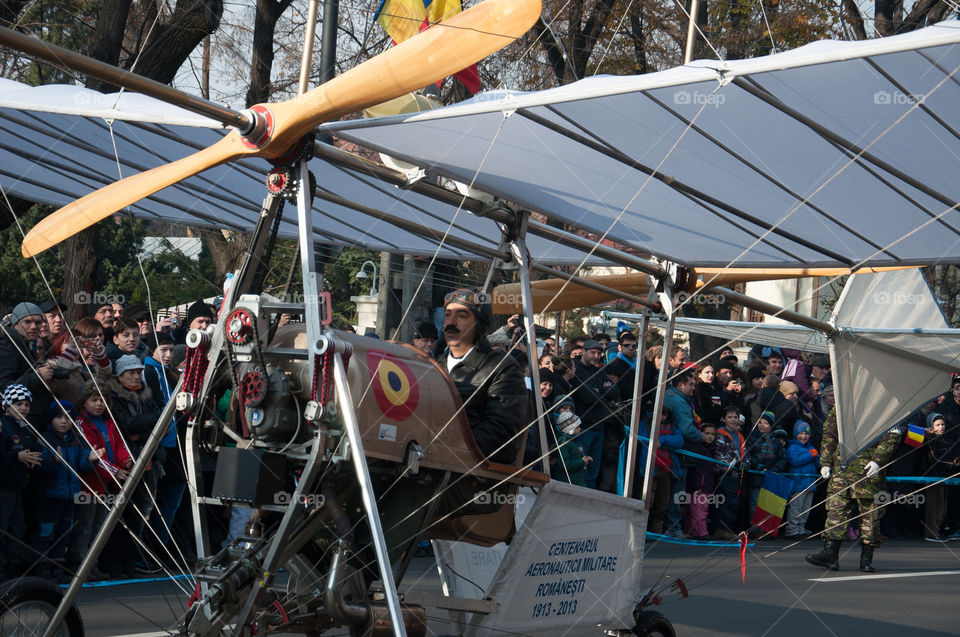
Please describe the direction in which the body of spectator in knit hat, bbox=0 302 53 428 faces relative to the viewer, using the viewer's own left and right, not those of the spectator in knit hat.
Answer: facing the viewer and to the right of the viewer

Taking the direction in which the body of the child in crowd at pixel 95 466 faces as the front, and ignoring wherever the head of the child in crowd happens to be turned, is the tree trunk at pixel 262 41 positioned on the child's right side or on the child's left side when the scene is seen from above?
on the child's left side

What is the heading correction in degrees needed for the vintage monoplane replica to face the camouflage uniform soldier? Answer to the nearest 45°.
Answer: approximately 180°

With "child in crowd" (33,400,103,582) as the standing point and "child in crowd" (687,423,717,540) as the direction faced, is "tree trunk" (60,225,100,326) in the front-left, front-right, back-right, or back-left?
front-left

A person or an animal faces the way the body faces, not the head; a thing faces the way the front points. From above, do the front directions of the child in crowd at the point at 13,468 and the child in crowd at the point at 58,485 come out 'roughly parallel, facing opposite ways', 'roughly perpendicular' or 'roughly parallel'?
roughly parallel

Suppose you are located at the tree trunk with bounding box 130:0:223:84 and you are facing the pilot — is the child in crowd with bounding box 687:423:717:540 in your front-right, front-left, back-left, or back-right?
front-left

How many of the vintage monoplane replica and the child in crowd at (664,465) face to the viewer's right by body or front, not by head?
0

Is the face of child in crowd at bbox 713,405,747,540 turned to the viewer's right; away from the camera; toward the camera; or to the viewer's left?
toward the camera

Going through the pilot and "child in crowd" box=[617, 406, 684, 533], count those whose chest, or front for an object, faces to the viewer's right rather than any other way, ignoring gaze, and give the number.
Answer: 0

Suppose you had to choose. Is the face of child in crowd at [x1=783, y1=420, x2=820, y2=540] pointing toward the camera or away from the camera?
toward the camera

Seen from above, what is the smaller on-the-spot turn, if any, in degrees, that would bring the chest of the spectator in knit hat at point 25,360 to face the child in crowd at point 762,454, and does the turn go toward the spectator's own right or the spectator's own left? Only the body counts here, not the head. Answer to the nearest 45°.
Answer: approximately 45° to the spectator's own left

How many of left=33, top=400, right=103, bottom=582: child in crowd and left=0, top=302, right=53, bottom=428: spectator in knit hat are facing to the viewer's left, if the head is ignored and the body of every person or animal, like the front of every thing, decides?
0
